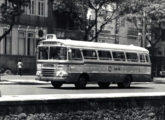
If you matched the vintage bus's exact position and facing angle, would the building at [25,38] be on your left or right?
on your right

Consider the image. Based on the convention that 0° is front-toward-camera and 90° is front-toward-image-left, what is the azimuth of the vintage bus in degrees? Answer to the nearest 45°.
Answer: approximately 45°

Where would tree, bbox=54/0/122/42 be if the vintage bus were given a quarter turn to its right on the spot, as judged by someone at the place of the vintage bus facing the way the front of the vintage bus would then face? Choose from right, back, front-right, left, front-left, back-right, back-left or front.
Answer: front-right
